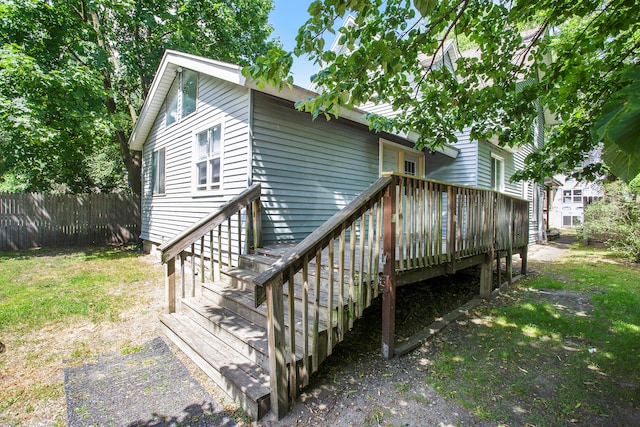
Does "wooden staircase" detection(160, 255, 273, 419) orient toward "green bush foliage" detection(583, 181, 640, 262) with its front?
no

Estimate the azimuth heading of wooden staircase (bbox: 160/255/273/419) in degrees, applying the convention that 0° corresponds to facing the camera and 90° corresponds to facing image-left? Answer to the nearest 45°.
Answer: approximately 45°

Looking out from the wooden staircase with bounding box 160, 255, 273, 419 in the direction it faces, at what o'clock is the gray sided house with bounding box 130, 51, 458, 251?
The gray sided house is roughly at 5 o'clock from the wooden staircase.

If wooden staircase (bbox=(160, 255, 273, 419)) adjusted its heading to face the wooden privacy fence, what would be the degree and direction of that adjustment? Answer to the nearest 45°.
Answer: approximately 90° to its right

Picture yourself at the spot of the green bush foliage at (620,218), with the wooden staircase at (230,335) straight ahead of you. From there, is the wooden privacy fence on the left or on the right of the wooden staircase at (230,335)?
right

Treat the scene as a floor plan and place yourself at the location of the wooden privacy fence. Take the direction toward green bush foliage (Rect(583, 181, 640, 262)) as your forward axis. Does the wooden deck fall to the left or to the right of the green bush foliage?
right

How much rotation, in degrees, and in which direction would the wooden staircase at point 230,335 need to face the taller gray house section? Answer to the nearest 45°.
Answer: approximately 180°

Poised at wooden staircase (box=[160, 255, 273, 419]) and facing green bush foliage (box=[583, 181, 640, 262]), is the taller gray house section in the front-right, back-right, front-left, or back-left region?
front-left
